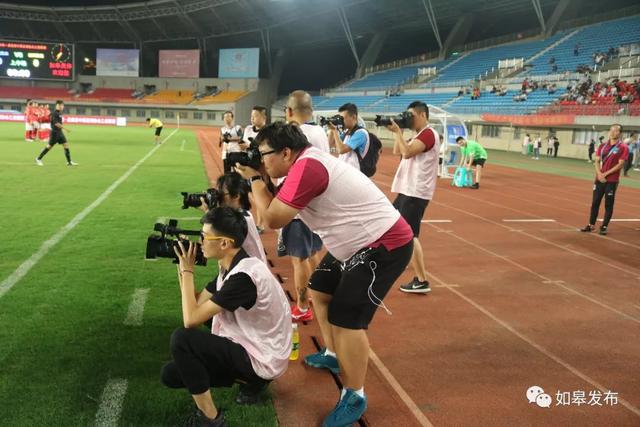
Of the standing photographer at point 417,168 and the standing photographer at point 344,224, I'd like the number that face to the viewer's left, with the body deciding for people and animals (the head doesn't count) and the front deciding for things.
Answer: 2

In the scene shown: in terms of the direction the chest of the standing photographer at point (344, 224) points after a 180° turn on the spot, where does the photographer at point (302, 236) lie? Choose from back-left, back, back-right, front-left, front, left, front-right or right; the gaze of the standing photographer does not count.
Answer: left

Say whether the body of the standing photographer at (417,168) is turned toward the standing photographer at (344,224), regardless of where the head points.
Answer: no

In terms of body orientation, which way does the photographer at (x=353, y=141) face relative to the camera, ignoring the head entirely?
to the viewer's left

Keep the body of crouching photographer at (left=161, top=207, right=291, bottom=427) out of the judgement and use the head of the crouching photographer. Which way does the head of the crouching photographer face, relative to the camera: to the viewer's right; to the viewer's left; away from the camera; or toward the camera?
to the viewer's left

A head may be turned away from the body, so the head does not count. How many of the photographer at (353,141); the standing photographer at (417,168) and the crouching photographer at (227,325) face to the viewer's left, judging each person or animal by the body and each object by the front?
3

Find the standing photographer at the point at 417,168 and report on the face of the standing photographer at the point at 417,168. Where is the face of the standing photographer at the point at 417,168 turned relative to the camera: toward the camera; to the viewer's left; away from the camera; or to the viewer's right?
to the viewer's left

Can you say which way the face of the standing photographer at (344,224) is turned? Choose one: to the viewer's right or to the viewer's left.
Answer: to the viewer's left

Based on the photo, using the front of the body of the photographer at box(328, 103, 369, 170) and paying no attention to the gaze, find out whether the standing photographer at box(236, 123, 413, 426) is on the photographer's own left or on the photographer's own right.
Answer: on the photographer's own left

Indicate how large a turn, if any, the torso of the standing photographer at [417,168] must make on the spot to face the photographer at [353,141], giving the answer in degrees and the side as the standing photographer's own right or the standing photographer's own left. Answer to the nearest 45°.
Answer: approximately 45° to the standing photographer's own right

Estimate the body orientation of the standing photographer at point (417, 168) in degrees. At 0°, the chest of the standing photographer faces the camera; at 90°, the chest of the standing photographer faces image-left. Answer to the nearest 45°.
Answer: approximately 90°

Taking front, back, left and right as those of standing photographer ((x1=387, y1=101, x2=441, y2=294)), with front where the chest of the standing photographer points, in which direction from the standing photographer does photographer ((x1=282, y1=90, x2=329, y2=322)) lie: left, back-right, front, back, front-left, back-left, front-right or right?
front-left

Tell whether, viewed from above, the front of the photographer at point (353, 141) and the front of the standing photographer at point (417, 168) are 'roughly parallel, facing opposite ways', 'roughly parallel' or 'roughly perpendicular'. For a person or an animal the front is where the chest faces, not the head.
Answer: roughly parallel

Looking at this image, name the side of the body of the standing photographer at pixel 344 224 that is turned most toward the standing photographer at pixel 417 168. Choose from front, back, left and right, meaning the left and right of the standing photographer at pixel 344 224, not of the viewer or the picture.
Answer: right

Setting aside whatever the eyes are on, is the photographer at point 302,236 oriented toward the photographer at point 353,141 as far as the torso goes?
no

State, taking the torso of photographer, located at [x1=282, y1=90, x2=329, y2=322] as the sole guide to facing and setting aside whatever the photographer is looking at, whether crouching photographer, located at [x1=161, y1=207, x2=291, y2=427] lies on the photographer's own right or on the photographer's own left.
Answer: on the photographer's own left

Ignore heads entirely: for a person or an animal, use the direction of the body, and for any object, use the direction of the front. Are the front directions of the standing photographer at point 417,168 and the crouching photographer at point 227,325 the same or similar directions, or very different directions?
same or similar directions

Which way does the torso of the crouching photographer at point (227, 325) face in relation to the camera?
to the viewer's left
